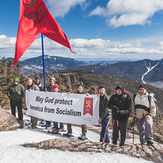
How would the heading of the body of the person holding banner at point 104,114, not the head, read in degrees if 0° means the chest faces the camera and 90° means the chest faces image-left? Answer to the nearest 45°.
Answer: approximately 45°

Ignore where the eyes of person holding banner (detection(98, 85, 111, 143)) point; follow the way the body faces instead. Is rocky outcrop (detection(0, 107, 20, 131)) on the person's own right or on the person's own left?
on the person's own right

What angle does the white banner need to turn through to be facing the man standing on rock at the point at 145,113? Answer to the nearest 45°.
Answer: approximately 45° to its left

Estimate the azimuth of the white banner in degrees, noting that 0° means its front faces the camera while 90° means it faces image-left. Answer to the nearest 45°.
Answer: approximately 0°

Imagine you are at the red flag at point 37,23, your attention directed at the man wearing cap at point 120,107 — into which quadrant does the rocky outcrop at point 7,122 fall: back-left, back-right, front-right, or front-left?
back-right

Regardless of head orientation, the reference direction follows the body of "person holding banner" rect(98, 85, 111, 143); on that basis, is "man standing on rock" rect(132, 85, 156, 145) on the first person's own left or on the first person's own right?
on the first person's own left

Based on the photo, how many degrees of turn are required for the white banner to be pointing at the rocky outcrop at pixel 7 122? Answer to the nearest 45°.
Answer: approximately 90° to its right
